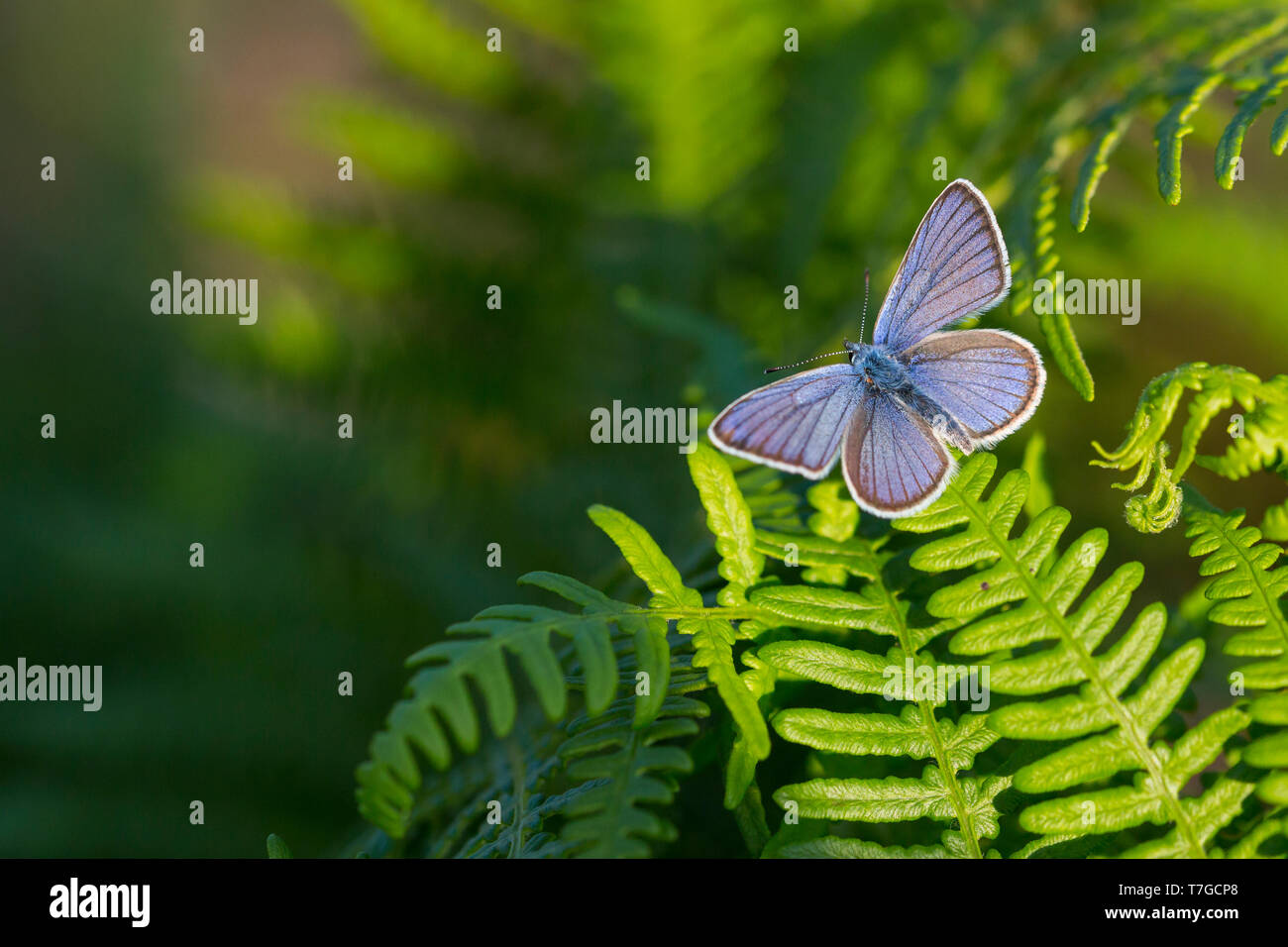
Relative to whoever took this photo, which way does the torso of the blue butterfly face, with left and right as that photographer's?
facing away from the viewer and to the left of the viewer
